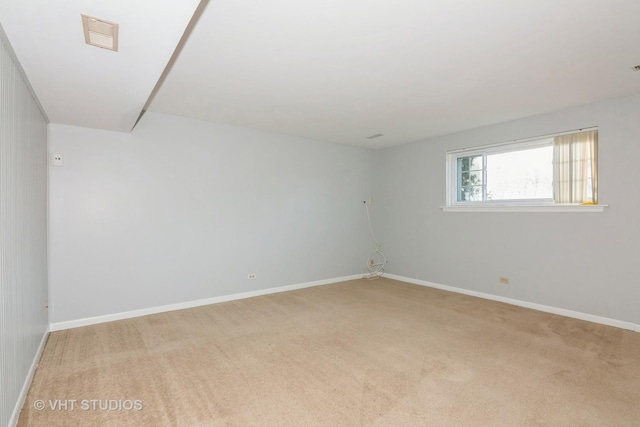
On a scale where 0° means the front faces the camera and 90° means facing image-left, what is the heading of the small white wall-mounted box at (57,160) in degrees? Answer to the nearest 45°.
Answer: approximately 0°

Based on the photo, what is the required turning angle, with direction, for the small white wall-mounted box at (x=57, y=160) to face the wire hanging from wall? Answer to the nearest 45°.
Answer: approximately 90° to its left

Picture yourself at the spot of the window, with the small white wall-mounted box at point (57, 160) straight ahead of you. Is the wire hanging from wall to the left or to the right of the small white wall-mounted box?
right

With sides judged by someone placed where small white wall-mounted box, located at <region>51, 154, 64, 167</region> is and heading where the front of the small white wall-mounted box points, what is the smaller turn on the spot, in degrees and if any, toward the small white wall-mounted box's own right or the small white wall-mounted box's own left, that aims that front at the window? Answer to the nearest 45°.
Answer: approximately 45° to the small white wall-mounted box's own left
